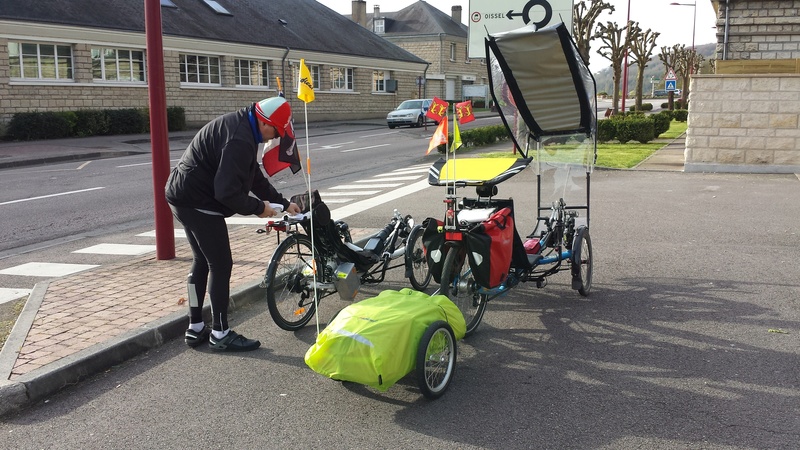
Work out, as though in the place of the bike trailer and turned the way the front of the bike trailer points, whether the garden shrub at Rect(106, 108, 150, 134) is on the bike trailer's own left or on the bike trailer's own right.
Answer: on the bike trailer's own left

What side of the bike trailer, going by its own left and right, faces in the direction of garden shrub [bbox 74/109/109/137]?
left

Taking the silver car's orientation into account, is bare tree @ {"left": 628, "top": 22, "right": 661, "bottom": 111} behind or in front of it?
behind

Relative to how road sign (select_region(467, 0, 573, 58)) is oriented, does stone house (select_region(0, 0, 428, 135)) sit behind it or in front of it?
behind

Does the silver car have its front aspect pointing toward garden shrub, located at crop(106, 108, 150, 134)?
yes

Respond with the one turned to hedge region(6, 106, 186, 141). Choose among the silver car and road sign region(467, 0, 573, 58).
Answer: the silver car

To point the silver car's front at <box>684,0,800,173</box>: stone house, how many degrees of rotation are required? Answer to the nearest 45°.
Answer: approximately 45° to its left

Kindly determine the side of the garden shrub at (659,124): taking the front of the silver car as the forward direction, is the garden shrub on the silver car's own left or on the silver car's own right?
on the silver car's own left

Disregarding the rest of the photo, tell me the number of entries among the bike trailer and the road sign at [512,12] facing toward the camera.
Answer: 1

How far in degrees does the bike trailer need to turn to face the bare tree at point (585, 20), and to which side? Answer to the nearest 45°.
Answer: approximately 45° to its left

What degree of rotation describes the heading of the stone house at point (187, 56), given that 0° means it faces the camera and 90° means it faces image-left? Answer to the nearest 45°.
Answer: approximately 315°

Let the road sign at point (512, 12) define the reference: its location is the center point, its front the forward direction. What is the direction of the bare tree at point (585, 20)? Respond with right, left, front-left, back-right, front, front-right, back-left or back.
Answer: back
